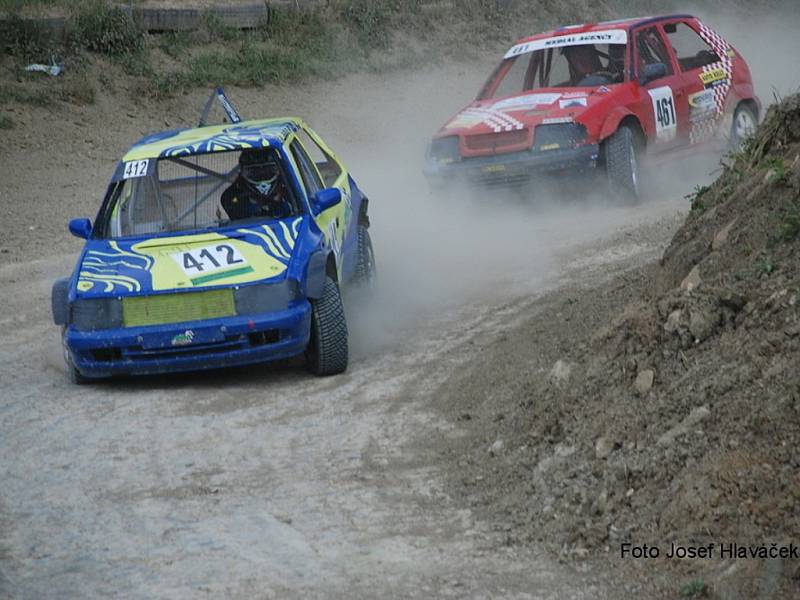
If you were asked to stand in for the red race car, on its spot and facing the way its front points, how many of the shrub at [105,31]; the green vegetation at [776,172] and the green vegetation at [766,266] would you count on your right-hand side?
1

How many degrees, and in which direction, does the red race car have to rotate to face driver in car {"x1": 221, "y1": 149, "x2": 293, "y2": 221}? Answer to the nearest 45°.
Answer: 0° — it already faces them

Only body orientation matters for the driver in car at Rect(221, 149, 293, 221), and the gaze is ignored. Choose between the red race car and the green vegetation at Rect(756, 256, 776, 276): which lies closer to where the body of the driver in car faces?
the green vegetation

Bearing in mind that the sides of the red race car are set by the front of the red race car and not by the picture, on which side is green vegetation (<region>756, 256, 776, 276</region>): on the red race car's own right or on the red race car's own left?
on the red race car's own left

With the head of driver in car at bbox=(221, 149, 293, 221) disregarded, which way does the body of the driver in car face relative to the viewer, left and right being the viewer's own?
facing the viewer

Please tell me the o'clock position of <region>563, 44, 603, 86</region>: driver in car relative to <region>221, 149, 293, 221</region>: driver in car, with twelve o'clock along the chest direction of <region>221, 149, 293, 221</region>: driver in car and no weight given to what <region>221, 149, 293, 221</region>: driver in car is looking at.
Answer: <region>563, 44, 603, 86</region>: driver in car is roughly at 7 o'clock from <region>221, 149, 293, 221</region>: driver in car.

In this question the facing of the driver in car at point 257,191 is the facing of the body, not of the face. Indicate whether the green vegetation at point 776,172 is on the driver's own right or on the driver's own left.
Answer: on the driver's own left

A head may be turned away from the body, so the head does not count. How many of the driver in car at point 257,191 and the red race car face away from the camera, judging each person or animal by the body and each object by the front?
0

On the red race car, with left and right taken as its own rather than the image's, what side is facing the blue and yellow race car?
front

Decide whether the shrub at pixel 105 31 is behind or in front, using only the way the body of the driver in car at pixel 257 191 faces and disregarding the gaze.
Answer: behind

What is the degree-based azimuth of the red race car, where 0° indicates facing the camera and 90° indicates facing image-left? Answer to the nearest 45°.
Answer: approximately 45°

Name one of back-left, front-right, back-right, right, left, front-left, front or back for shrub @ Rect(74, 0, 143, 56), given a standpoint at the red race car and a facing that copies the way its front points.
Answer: right
